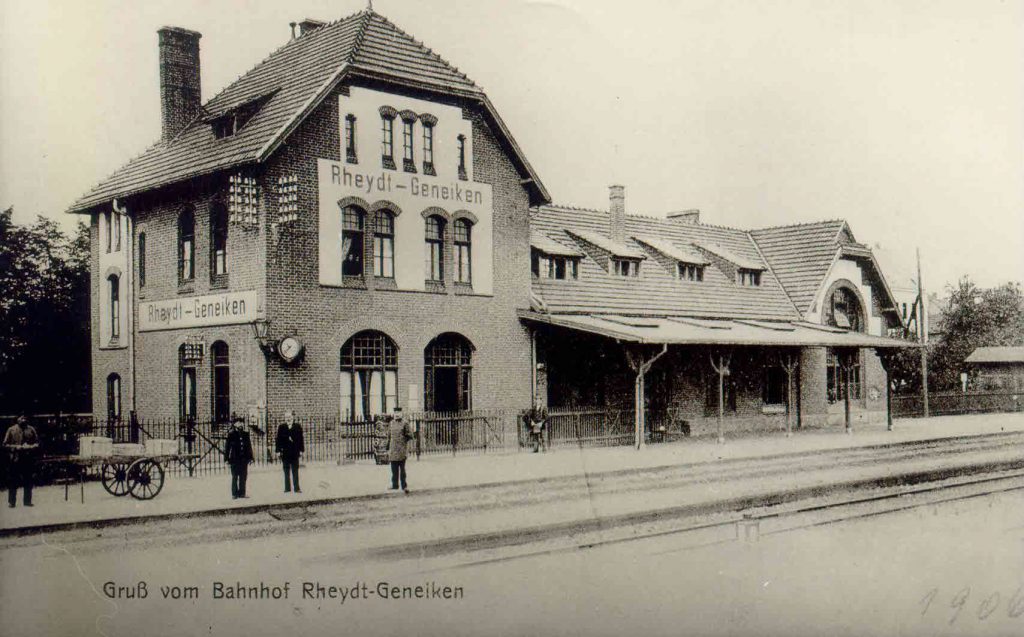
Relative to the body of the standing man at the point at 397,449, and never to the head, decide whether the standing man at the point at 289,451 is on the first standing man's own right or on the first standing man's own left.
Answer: on the first standing man's own right

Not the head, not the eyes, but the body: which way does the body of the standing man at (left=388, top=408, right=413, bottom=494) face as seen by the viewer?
toward the camera

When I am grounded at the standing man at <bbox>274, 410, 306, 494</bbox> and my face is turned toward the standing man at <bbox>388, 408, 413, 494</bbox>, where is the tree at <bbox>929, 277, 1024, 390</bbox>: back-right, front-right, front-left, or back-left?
front-left

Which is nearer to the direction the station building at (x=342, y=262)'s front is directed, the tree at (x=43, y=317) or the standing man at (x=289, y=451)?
the standing man

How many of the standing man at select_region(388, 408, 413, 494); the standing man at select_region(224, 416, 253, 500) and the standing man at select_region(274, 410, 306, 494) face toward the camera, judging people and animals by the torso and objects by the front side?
3

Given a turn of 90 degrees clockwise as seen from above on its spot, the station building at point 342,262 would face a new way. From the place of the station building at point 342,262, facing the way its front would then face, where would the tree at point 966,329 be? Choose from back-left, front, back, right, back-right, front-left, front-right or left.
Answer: back

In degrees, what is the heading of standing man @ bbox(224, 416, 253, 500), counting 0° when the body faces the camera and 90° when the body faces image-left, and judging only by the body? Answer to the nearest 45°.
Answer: approximately 0°

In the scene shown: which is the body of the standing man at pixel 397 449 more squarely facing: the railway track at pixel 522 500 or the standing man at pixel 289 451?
the railway track

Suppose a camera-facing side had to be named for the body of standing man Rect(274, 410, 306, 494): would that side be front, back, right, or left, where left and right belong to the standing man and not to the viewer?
front

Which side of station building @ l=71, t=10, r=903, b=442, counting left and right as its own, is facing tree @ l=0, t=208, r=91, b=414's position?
right

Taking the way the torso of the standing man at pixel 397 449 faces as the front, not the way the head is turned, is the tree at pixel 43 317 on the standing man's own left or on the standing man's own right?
on the standing man's own right

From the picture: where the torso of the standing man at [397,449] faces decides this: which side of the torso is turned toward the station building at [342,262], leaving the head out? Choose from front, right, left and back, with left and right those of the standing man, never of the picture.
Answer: back

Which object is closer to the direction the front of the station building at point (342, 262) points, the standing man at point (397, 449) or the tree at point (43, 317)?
the standing man
